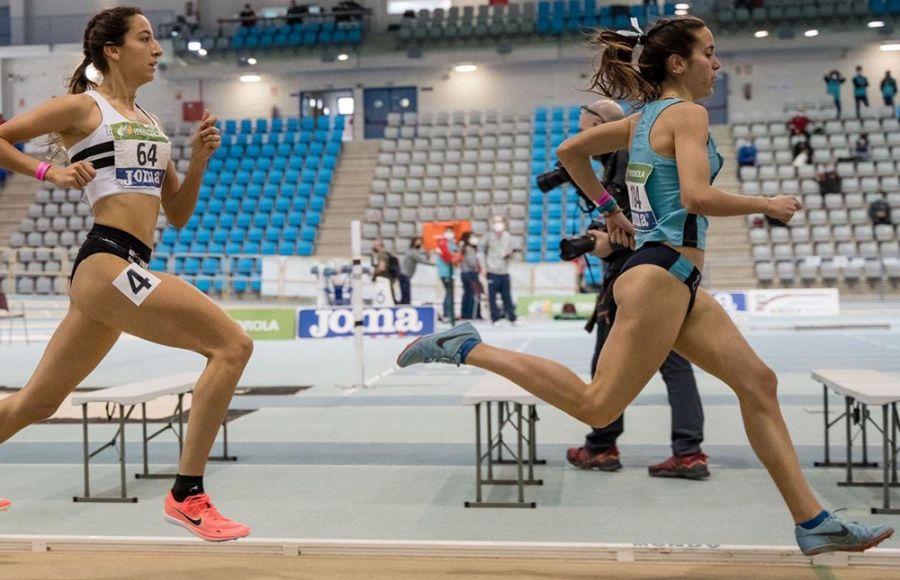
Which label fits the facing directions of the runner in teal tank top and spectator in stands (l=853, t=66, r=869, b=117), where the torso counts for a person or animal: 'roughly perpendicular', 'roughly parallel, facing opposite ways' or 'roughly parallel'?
roughly perpendicular

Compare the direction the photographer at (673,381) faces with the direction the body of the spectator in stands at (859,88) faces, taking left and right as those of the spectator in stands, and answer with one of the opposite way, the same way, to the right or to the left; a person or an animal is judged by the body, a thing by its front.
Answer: to the right

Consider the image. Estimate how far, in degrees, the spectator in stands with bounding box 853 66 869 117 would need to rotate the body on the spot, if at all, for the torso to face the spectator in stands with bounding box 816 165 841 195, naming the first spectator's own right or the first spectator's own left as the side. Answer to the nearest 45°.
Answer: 0° — they already face them

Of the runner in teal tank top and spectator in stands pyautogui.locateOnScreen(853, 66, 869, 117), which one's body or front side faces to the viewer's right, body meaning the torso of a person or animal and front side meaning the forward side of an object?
the runner in teal tank top

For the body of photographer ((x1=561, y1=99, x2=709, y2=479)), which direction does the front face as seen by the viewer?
to the viewer's left

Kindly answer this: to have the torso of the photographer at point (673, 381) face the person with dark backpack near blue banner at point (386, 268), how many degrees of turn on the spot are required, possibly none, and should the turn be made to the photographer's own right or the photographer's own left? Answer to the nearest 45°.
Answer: approximately 90° to the photographer's own right

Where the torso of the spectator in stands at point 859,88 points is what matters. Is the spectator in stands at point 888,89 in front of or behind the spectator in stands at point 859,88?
behind

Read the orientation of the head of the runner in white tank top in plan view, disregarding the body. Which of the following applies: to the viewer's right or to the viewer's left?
to the viewer's right

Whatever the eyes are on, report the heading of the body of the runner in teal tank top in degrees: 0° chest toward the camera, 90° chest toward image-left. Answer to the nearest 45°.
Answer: approximately 270°

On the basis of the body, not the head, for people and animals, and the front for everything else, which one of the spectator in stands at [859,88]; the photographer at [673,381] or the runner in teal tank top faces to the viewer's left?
the photographer

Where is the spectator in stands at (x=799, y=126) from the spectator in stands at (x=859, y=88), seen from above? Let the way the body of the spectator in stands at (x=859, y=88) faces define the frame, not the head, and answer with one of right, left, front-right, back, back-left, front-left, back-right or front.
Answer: front-right

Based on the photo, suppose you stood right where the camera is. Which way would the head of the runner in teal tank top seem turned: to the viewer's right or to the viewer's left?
to the viewer's right
